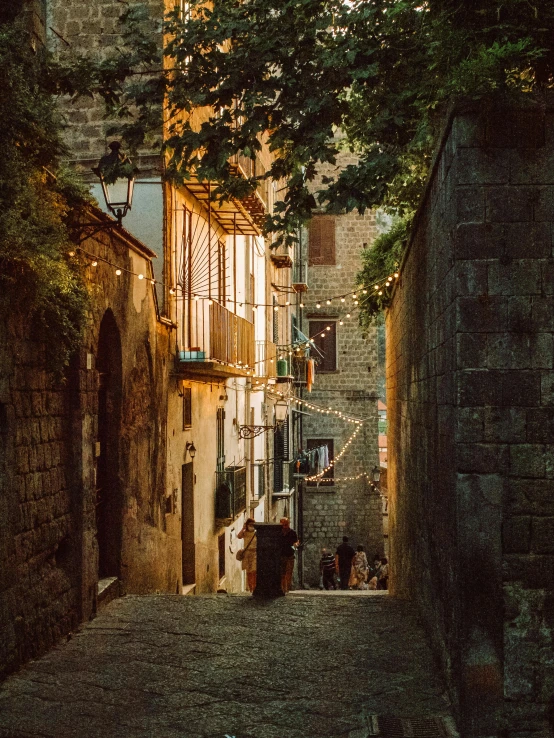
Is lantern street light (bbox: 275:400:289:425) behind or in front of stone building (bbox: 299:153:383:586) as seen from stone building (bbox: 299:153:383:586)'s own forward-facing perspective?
in front

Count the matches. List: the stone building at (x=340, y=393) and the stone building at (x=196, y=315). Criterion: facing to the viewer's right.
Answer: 1

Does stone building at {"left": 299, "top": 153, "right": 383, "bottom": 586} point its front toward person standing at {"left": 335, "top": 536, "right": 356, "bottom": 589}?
yes

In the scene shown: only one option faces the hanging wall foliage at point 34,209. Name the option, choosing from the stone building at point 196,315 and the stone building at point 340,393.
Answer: the stone building at point 340,393

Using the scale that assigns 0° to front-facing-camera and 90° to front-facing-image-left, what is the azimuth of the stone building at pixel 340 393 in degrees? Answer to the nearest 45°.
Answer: approximately 0°

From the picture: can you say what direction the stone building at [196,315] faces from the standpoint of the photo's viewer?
facing to the right of the viewer

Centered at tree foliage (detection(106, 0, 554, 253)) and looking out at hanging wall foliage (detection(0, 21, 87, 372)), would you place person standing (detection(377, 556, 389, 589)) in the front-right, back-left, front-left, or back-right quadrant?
back-right

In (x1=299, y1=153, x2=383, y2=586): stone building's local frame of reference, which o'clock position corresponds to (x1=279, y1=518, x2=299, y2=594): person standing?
The person standing is roughly at 12 o'clock from the stone building.

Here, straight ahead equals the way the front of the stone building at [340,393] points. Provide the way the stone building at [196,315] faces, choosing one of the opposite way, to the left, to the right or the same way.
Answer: to the left

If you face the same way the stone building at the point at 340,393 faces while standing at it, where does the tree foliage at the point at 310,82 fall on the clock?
The tree foliage is roughly at 12 o'clock from the stone building.
